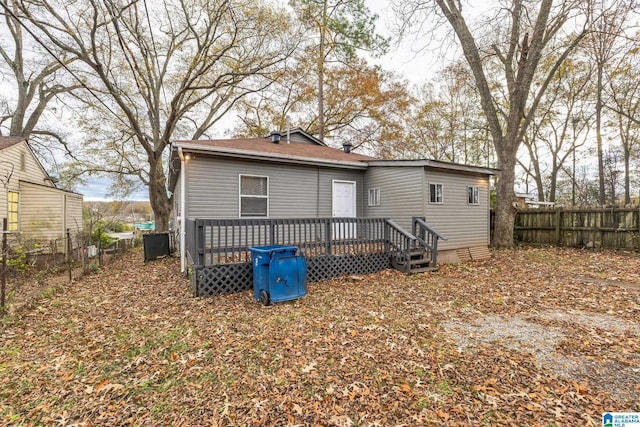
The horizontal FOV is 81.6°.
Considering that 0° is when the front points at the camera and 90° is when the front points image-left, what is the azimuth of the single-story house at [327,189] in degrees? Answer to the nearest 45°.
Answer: approximately 180°

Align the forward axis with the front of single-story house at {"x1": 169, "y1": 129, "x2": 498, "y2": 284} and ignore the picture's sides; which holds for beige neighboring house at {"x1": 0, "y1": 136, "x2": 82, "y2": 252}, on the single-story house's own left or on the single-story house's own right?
on the single-story house's own left
